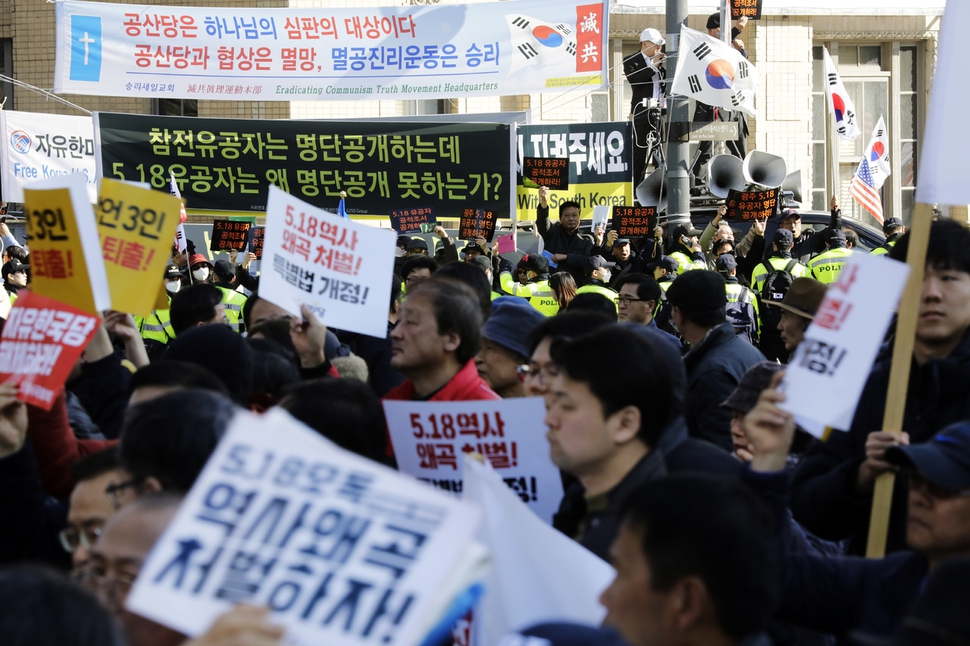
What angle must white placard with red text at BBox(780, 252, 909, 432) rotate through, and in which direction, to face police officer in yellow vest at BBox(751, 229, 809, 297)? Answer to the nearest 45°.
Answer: approximately 180°

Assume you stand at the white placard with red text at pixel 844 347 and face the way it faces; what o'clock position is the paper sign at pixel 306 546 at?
The paper sign is roughly at 1 o'clock from the white placard with red text.

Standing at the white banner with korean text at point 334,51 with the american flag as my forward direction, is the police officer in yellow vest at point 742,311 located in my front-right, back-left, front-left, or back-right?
front-right

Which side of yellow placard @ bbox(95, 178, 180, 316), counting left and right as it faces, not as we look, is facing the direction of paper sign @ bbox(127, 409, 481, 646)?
front

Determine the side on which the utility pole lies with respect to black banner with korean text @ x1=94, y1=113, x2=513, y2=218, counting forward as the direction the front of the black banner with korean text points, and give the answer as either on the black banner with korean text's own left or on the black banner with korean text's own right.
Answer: on the black banner with korean text's own left

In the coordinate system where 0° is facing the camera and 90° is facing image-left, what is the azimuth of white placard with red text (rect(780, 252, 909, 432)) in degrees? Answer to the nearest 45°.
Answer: approximately 0°

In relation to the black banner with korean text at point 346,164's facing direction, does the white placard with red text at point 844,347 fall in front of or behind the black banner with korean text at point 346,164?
in front

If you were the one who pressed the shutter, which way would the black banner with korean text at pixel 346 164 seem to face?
facing the viewer

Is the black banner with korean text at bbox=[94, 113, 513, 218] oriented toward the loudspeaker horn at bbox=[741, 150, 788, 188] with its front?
no

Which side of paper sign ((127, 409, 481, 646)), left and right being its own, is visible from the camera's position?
front

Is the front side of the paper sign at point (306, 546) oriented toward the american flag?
no

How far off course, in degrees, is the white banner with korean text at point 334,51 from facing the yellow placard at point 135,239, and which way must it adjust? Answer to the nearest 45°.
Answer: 0° — it already faces it

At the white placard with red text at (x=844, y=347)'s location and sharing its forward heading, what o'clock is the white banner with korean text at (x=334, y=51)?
The white banner with korean text is roughly at 5 o'clock from the white placard with red text.

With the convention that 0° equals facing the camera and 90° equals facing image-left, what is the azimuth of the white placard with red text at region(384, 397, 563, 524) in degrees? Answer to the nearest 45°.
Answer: approximately 0°

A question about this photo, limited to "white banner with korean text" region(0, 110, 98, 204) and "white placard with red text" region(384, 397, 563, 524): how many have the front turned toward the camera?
2

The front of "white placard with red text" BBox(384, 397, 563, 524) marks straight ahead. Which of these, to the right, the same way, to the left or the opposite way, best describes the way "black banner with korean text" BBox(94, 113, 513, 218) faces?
the same way

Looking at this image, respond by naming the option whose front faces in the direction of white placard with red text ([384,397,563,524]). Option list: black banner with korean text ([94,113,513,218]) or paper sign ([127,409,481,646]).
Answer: the black banner with korean text

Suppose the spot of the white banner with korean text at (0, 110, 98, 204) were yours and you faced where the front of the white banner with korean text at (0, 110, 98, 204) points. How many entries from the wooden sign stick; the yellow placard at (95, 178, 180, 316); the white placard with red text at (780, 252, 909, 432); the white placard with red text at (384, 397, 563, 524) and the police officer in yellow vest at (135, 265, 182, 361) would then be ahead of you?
5

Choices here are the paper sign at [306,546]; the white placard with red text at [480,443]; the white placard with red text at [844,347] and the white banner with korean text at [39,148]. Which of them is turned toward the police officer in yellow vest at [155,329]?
the white banner with korean text
